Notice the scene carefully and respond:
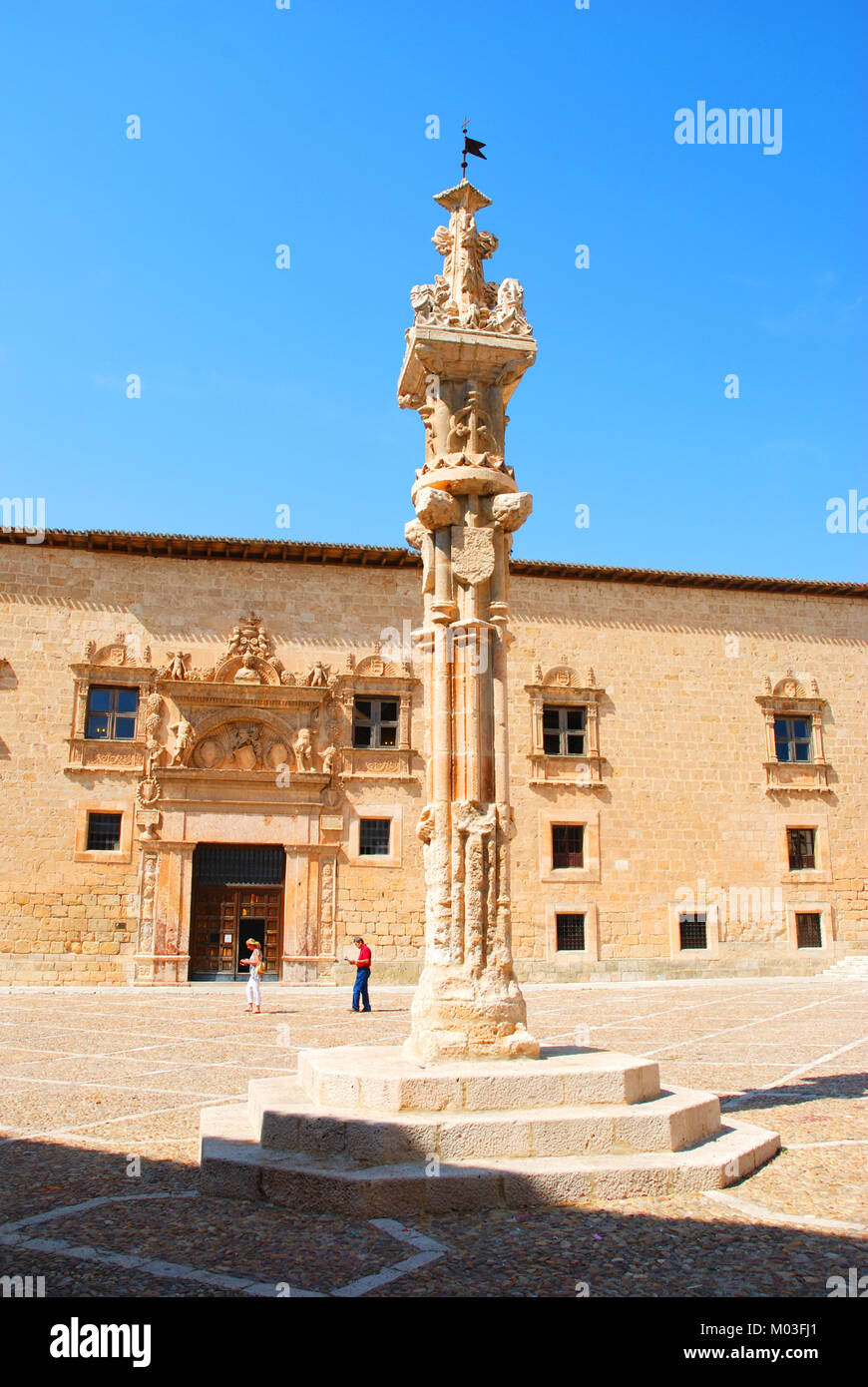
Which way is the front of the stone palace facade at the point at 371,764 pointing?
toward the camera

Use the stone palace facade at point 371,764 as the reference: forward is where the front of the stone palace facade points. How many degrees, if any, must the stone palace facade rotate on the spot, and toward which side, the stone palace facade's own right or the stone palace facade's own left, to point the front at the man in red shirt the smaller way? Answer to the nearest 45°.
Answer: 0° — it already faces them
